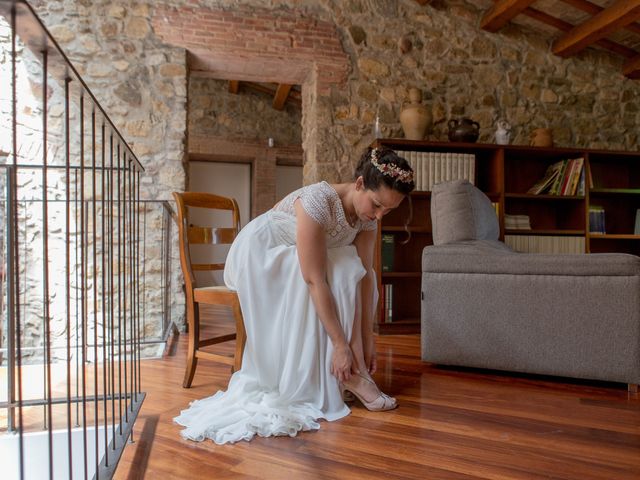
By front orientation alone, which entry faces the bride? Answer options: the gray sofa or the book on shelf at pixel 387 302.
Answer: the book on shelf

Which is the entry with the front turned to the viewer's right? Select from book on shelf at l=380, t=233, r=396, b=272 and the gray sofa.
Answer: the gray sofa

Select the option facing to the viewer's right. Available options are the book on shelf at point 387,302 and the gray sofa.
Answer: the gray sofa

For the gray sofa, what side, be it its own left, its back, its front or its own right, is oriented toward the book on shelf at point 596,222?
left

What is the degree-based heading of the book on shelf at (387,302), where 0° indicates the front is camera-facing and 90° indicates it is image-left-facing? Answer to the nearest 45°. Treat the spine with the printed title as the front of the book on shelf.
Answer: approximately 0°

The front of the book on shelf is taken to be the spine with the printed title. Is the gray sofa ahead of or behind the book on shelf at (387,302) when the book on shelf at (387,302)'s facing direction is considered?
ahead

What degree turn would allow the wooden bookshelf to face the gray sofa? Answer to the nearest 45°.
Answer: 0° — it already faces it
